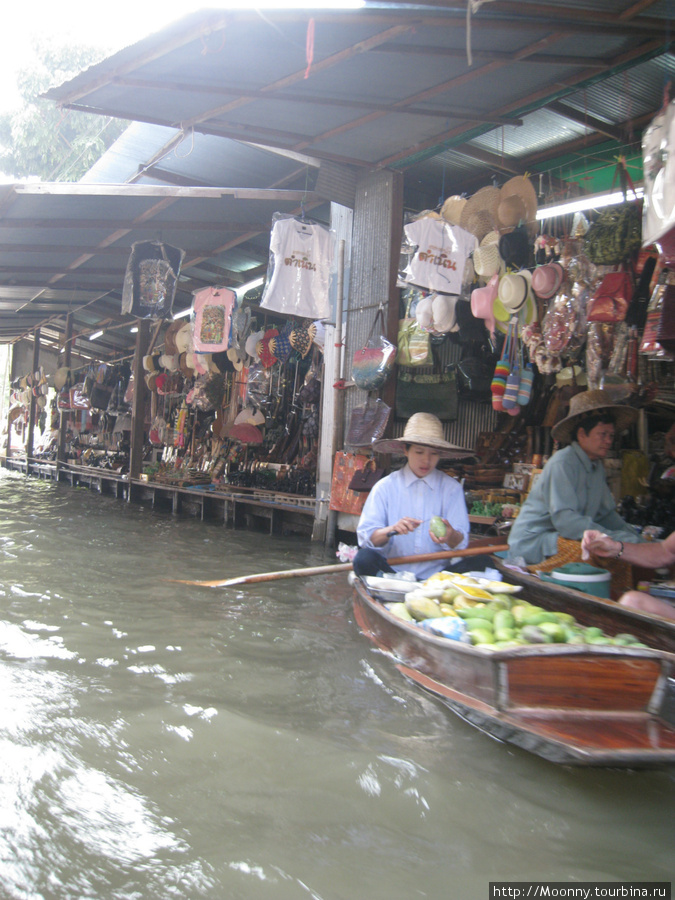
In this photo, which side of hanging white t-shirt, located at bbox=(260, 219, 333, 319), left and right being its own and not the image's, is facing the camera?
front

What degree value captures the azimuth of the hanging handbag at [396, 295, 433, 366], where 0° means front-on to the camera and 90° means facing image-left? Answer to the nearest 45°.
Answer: approximately 0°

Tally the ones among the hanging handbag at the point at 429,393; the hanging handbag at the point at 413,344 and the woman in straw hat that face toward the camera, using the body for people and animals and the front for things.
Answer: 3

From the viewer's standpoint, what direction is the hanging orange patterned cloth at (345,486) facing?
toward the camera

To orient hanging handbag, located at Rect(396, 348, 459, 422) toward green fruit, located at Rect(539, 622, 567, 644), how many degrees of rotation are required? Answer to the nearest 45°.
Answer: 0° — it already faces it

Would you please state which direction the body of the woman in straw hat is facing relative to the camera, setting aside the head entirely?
toward the camera

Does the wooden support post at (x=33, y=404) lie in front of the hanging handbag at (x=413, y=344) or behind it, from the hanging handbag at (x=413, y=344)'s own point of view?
behind

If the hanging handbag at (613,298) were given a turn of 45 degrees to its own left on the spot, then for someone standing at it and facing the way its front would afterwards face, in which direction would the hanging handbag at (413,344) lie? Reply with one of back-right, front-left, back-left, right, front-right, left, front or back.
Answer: back-right

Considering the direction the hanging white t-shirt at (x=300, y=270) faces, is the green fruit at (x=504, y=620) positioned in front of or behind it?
in front

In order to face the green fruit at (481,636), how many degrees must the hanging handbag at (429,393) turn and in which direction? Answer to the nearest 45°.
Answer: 0° — it already faces it
